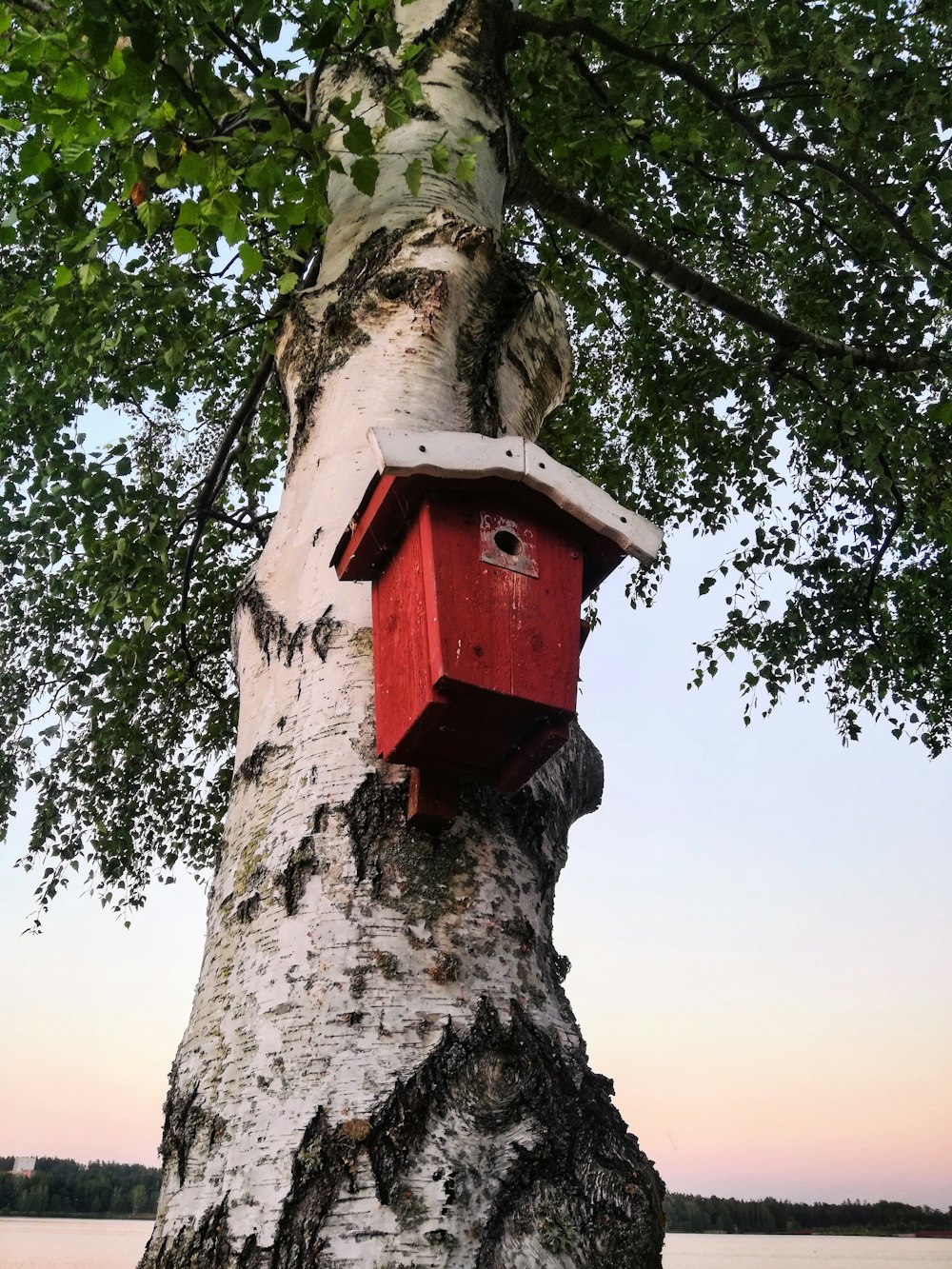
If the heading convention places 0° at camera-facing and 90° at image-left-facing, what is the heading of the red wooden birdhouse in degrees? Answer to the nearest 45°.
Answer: approximately 315°
